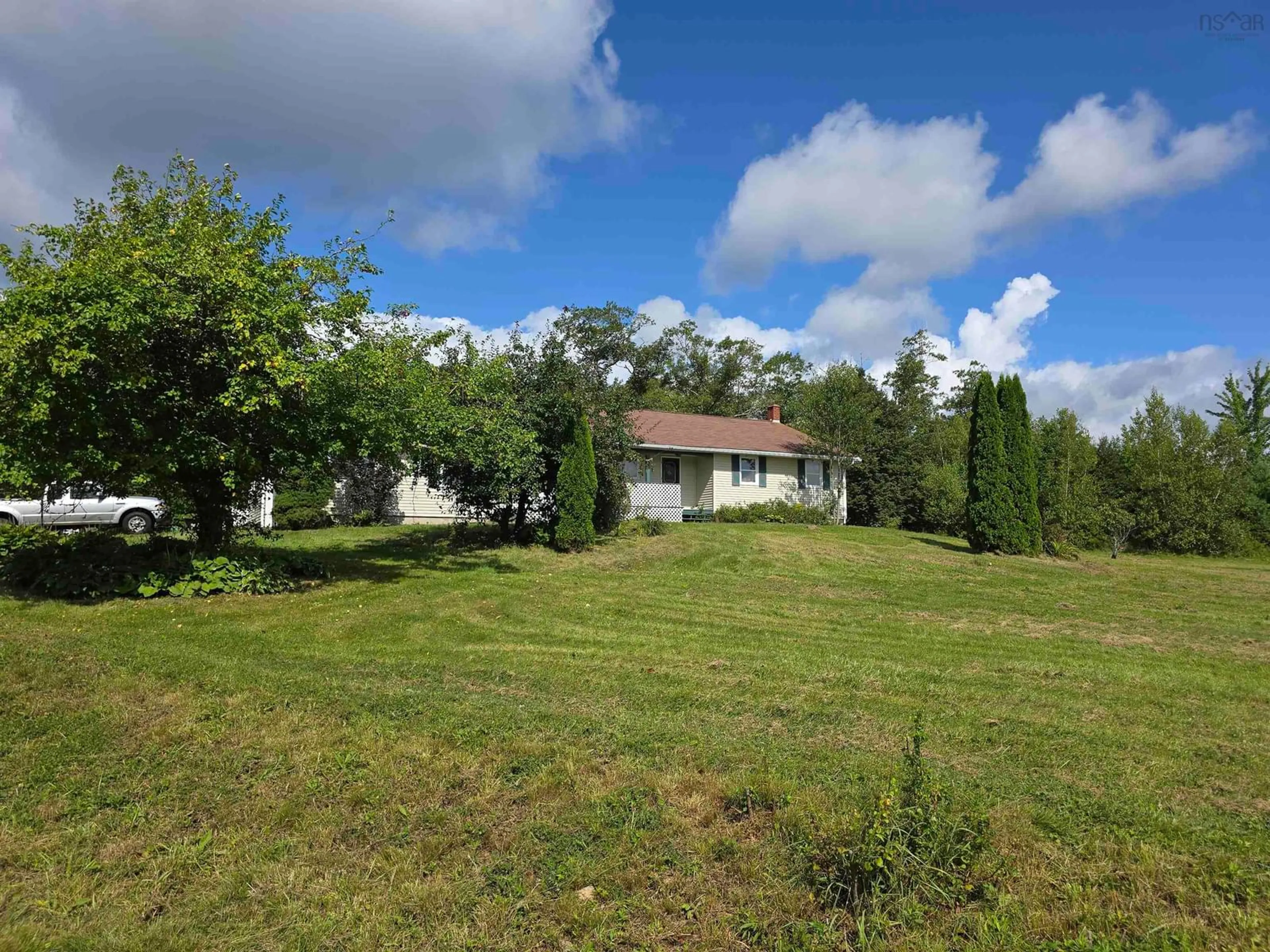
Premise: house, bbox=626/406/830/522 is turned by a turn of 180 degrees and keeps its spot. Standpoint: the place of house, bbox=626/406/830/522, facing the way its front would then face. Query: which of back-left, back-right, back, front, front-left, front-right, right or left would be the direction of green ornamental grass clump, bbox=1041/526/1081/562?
back-right

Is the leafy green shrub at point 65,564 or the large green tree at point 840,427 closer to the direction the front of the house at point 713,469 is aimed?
the leafy green shrub

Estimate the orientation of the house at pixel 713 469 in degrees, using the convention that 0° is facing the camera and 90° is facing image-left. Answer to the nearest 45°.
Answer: approximately 0°

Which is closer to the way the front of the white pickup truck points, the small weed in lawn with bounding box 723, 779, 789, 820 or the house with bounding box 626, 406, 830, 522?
the house

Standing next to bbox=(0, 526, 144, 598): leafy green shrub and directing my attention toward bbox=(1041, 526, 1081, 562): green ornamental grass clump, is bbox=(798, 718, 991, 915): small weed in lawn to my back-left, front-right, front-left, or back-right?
front-right

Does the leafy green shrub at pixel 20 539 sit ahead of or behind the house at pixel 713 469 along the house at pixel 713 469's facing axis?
ahead

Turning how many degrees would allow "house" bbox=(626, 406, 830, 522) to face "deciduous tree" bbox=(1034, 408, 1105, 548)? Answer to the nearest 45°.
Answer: approximately 45° to its left

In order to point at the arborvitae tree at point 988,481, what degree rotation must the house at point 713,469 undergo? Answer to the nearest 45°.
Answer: approximately 45° to its left

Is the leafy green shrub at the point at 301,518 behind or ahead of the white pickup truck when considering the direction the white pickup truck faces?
ahead

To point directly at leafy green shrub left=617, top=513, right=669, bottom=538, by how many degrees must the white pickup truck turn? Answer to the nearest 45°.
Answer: approximately 45° to its right

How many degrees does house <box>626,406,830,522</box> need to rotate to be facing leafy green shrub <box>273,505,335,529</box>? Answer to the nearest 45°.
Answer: approximately 45° to its right

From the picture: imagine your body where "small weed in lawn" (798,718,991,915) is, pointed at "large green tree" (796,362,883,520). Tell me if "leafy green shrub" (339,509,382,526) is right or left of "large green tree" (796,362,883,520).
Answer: left

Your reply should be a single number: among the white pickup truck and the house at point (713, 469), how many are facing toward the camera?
1

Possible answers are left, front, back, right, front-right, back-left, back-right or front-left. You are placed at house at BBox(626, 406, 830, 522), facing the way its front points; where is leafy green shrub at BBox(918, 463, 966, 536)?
left

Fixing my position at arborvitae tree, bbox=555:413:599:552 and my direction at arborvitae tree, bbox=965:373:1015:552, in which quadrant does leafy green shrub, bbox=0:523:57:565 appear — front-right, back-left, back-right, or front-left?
back-right

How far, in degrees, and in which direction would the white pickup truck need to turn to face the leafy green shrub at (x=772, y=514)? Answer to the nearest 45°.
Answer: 0° — it already faces it
